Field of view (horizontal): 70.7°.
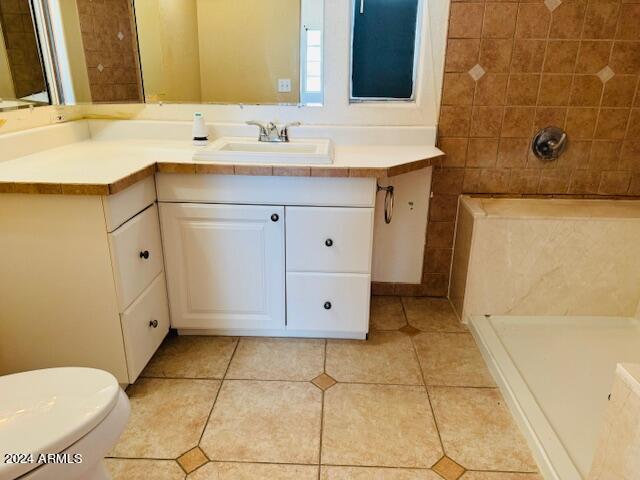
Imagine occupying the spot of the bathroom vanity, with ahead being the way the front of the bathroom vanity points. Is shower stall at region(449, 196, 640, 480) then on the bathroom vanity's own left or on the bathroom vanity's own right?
on the bathroom vanity's own left

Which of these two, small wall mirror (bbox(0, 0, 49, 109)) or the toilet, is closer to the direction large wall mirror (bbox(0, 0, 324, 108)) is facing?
the toilet

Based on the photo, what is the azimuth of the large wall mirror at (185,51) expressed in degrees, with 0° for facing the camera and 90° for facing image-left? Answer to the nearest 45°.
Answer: approximately 0°

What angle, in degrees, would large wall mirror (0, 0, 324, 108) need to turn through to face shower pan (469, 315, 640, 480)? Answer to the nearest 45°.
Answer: approximately 45° to its left

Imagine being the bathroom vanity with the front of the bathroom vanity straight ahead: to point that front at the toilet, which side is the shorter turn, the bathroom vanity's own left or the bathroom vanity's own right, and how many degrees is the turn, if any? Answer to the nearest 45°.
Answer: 0° — it already faces it

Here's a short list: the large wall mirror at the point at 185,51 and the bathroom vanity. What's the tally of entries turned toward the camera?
2
